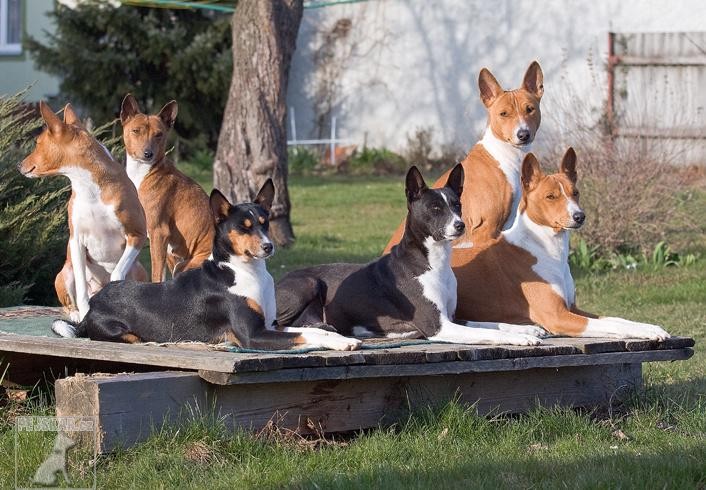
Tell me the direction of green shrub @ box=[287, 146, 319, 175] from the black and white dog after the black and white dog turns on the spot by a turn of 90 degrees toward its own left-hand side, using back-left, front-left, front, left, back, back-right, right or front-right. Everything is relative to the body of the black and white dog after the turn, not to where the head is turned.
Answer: front

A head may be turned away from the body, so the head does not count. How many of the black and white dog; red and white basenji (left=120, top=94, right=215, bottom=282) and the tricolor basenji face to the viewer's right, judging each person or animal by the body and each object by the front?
2

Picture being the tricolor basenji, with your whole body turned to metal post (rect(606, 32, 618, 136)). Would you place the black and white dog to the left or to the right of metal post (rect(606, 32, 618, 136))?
right

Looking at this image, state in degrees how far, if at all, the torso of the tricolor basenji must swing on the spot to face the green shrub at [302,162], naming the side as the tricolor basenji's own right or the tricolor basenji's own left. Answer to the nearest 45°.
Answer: approximately 90° to the tricolor basenji's own left

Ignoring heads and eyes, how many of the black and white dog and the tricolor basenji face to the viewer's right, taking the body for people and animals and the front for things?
2

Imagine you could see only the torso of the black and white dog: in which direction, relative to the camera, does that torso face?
to the viewer's right

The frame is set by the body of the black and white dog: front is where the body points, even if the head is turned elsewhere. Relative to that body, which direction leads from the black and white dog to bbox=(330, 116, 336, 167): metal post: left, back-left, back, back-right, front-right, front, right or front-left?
left

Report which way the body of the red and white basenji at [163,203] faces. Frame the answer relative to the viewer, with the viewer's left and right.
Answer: facing the viewer and to the left of the viewer

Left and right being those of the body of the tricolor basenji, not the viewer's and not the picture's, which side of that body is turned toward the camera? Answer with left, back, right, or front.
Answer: right

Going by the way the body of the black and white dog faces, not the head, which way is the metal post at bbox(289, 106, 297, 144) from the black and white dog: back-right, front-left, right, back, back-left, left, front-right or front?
left

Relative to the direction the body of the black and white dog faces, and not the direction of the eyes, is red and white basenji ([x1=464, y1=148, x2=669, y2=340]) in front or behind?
in front

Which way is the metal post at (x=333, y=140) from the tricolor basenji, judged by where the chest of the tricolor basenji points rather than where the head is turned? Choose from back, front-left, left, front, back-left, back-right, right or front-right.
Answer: left

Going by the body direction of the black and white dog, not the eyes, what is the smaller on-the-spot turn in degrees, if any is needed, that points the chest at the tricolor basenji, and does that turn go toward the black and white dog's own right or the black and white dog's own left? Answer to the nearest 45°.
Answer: approximately 135° to the black and white dog's own right

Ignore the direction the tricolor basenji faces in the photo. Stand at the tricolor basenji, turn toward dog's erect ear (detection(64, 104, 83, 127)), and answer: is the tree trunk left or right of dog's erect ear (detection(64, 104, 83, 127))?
right
